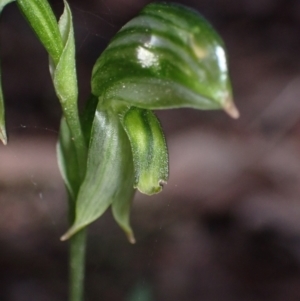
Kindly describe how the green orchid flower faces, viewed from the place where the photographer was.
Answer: facing to the right of the viewer
